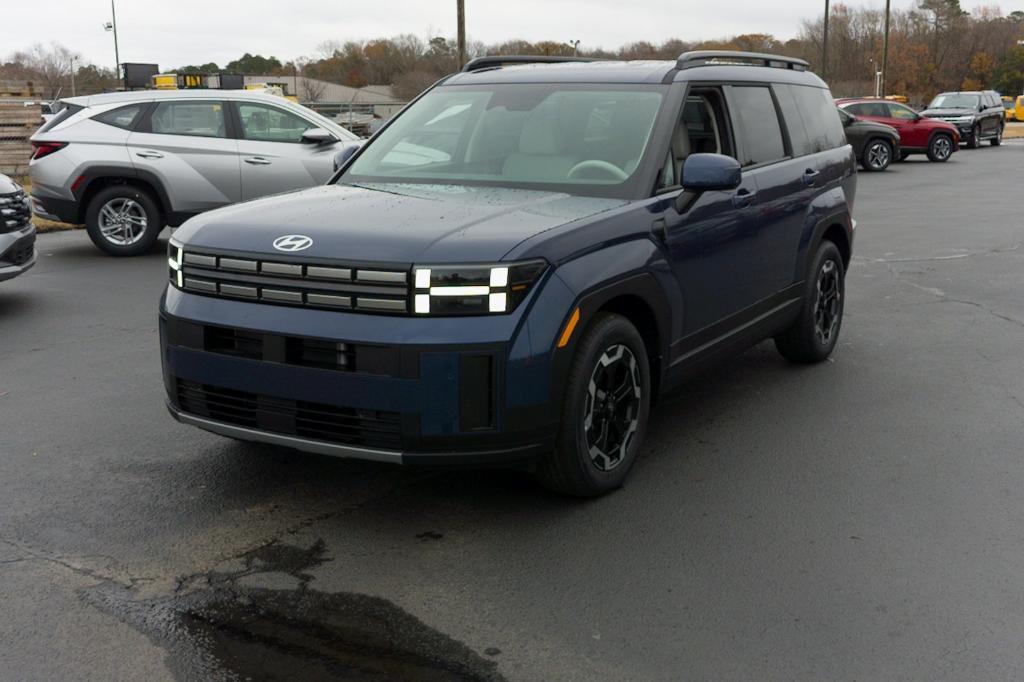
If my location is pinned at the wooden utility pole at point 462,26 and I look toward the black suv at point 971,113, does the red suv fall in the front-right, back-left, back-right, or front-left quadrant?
front-right

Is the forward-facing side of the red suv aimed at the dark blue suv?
no

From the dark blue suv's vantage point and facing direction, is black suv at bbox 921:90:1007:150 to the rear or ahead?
to the rear

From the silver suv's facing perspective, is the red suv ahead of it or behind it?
ahead

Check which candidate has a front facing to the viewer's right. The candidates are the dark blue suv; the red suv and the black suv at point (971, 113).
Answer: the red suv

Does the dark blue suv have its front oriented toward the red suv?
no

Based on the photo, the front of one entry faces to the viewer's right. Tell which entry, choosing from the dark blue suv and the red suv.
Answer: the red suv

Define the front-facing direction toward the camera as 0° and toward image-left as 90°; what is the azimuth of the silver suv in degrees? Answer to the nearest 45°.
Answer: approximately 270°

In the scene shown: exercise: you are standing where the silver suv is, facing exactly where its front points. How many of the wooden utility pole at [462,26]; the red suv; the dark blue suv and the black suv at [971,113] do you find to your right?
1

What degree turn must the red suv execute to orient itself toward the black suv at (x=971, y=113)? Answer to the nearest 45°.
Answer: approximately 90° to its left

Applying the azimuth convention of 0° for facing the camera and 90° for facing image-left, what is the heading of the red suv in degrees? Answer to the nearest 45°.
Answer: approximately 270°

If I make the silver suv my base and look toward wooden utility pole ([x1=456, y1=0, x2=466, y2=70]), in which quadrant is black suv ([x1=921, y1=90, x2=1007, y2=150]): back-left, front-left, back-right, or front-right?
front-right

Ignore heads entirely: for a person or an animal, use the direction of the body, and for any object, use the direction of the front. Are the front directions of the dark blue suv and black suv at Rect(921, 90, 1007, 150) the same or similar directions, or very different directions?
same or similar directions

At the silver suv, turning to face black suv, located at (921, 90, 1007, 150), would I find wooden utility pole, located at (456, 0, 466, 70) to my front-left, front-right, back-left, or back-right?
front-left

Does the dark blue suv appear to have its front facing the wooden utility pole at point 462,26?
no

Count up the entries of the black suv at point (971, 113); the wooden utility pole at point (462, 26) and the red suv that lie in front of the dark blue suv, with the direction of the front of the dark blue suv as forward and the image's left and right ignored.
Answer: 0

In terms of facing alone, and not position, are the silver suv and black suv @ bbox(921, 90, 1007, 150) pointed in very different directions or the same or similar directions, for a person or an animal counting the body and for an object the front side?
very different directions

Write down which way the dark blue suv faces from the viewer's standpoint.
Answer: facing the viewer and to the left of the viewer

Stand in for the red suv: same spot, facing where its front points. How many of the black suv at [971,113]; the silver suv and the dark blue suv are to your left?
1
